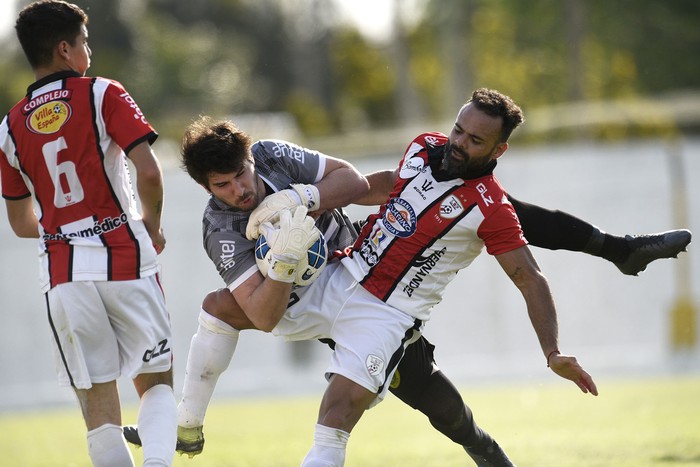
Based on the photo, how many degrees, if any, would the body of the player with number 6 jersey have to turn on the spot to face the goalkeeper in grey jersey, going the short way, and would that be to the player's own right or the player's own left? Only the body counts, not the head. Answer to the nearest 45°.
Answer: approximately 45° to the player's own right

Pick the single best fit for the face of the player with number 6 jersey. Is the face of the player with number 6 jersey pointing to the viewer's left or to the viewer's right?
to the viewer's right

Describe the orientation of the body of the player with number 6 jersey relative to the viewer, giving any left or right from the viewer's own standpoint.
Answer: facing away from the viewer and to the right of the viewer
